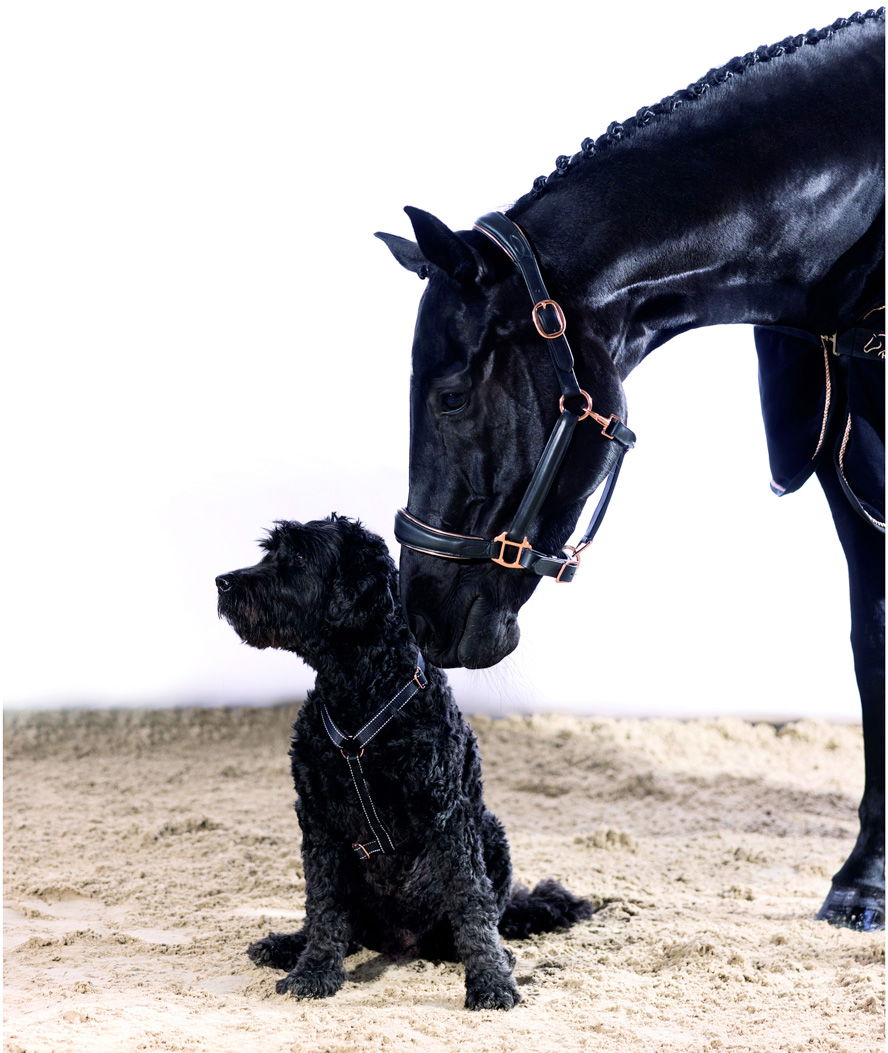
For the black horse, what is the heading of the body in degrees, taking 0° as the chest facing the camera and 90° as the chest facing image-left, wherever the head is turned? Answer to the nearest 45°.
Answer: approximately 90°

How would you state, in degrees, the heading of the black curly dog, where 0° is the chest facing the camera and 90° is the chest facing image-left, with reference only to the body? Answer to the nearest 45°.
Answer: approximately 45°
